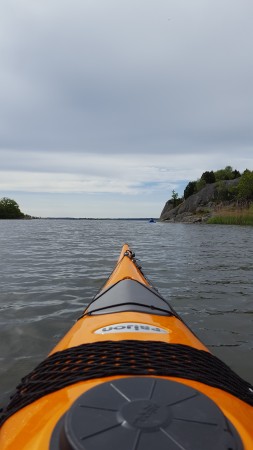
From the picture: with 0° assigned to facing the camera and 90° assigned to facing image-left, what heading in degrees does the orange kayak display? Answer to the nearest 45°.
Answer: approximately 180°
